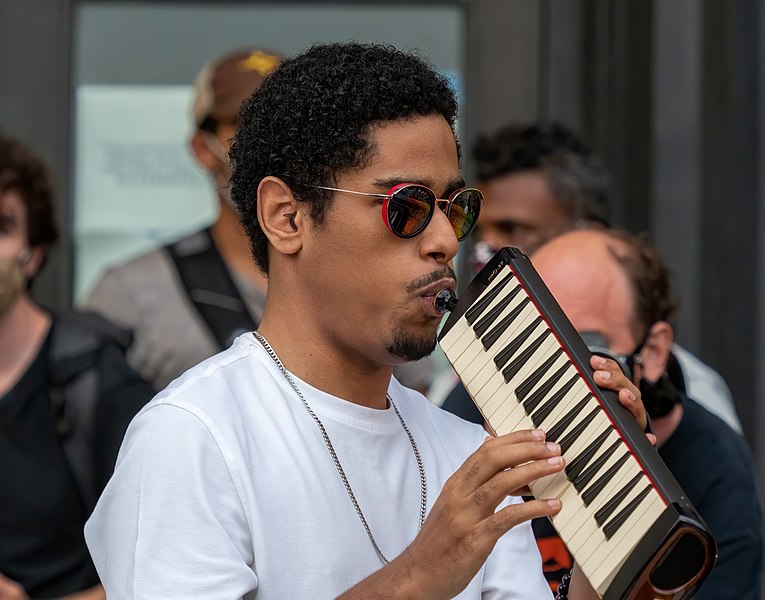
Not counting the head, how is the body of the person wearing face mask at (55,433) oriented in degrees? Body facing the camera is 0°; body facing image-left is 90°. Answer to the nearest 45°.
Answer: approximately 45°

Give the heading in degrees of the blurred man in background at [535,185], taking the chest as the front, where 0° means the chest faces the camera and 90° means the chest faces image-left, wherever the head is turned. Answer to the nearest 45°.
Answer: approximately 45°

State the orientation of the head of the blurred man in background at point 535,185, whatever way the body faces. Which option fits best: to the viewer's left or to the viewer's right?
to the viewer's left

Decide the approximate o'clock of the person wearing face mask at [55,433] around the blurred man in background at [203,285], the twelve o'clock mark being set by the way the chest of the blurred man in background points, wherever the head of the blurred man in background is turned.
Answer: The person wearing face mask is roughly at 2 o'clock from the blurred man in background.

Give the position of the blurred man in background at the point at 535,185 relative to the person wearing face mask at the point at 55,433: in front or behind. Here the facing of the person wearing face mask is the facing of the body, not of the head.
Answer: behind
